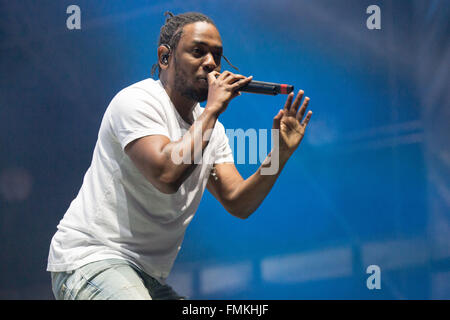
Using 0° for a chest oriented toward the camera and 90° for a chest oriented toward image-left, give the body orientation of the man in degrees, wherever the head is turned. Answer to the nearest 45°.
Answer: approximately 315°
